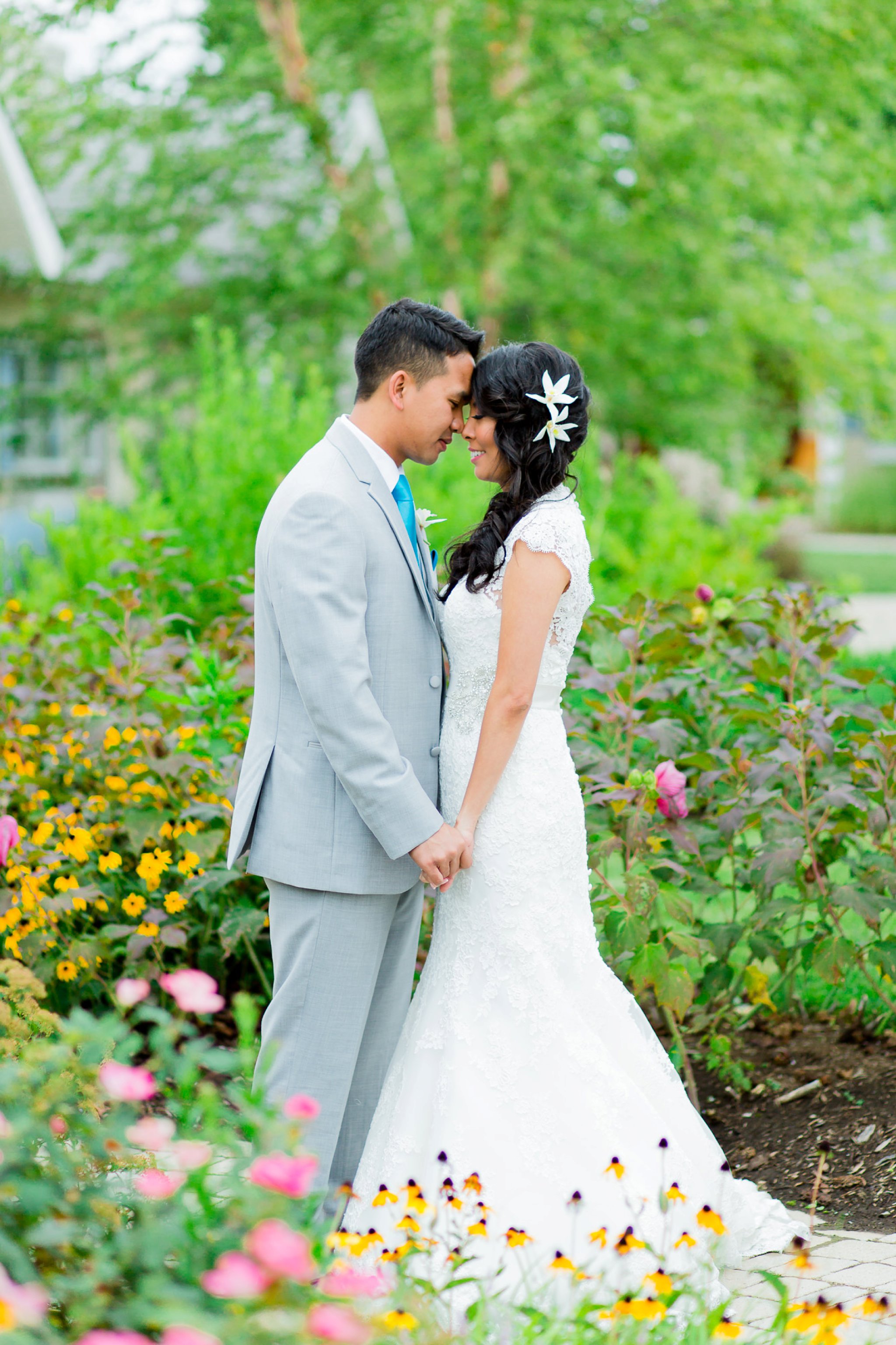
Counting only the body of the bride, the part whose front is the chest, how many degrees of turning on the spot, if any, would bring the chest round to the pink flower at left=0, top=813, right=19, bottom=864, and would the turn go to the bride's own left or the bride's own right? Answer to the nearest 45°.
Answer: approximately 45° to the bride's own right

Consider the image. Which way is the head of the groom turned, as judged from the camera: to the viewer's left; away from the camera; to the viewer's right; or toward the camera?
to the viewer's right

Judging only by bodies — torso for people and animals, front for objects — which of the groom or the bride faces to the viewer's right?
the groom

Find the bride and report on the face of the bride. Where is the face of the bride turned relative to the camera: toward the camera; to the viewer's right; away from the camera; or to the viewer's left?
to the viewer's left

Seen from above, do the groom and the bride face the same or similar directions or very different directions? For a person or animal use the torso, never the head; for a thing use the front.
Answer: very different directions

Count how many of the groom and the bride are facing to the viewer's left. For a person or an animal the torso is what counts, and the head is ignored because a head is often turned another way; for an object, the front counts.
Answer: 1

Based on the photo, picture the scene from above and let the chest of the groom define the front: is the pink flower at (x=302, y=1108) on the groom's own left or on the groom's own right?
on the groom's own right

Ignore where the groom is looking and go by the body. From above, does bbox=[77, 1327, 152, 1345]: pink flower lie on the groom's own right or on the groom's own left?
on the groom's own right

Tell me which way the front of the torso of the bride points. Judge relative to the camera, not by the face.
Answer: to the viewer's left

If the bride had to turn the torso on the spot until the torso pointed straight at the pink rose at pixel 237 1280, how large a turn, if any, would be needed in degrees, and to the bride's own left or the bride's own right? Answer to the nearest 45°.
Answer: approximately 90° to the bride's own left

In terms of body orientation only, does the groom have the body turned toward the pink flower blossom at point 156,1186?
no

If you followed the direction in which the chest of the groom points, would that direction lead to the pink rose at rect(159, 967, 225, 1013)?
no

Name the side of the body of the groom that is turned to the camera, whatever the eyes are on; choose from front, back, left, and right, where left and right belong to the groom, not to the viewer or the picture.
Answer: right
